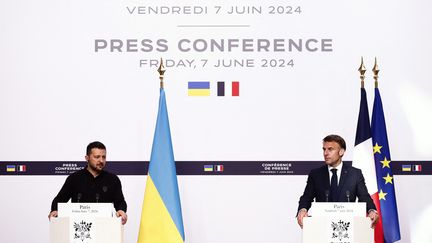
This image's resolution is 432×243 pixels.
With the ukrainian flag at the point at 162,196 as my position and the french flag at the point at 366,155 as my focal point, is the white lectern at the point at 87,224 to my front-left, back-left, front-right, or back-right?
back-right

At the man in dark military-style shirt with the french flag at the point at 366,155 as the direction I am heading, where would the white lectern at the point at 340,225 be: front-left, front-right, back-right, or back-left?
front-right

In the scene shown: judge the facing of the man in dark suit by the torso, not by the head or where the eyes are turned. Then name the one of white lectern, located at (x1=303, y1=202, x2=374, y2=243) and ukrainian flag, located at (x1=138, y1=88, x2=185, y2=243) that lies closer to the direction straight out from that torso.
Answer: the white lectern

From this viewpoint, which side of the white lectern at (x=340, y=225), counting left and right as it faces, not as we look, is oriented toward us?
front

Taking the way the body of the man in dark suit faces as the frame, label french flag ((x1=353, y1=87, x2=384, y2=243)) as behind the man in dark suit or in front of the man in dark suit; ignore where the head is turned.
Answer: behind

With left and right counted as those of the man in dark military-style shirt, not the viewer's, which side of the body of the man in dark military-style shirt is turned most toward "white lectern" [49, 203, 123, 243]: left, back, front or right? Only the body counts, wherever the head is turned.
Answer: front

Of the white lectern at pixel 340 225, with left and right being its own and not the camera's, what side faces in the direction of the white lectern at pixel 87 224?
right

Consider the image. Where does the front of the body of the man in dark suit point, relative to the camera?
toward the camera

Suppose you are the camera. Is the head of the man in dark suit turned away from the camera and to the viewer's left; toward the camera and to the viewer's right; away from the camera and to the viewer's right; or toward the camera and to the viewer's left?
toward the camera and to the viewer's left

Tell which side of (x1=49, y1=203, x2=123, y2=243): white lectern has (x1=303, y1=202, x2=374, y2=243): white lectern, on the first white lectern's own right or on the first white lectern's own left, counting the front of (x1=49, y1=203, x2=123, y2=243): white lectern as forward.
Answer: on the first white lectern's own left

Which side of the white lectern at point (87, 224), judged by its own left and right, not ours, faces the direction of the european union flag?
left

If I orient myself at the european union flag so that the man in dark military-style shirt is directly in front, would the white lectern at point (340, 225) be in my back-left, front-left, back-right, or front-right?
front-left
